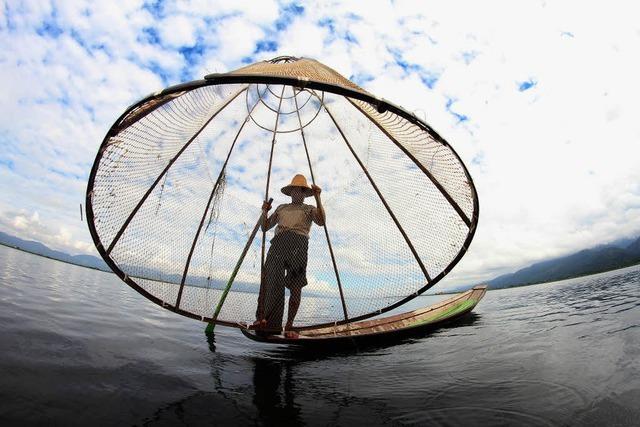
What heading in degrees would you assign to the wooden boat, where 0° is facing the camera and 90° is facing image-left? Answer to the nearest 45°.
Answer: approximately 270°

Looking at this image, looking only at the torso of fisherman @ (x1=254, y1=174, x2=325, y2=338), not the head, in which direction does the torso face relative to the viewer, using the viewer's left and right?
facing the viewer
